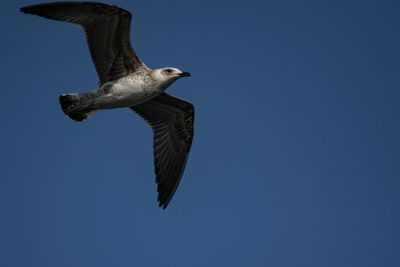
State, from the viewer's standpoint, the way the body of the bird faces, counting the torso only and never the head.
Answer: to the viewer's right
